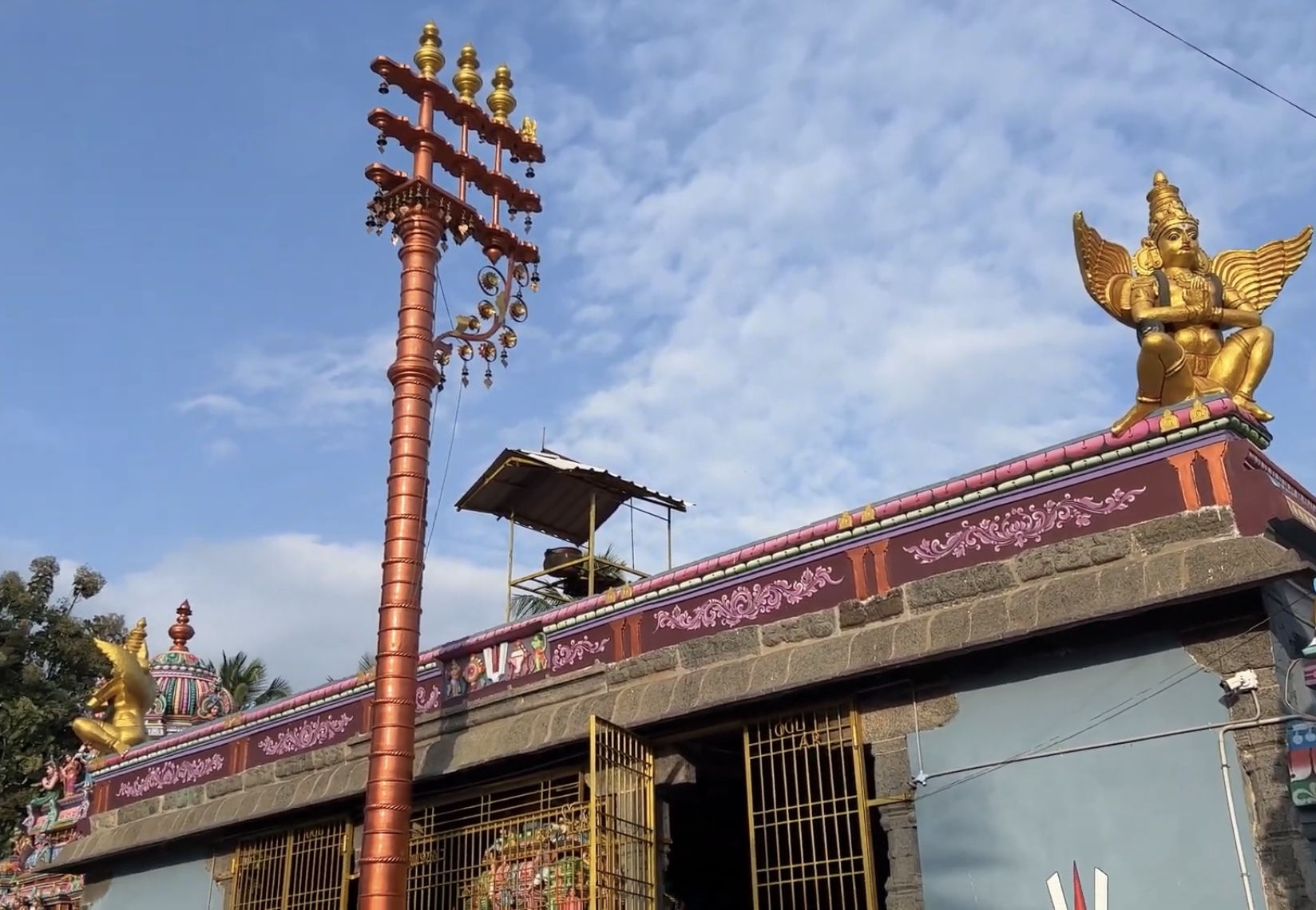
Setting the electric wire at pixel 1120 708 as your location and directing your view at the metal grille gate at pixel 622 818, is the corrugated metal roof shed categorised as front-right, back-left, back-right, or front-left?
front-right

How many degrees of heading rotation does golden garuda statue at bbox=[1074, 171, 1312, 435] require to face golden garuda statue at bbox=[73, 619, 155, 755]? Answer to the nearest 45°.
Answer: approximately 135° to its right

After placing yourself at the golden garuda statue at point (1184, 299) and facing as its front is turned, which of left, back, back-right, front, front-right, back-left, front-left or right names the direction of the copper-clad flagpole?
back-right

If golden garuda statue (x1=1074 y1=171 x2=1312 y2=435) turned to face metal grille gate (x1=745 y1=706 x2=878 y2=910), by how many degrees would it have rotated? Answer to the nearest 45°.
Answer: approximately 135° to its right

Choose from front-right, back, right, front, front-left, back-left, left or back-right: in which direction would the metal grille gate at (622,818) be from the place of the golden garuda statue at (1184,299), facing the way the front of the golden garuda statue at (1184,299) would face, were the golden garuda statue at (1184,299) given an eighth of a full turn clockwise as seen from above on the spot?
right
